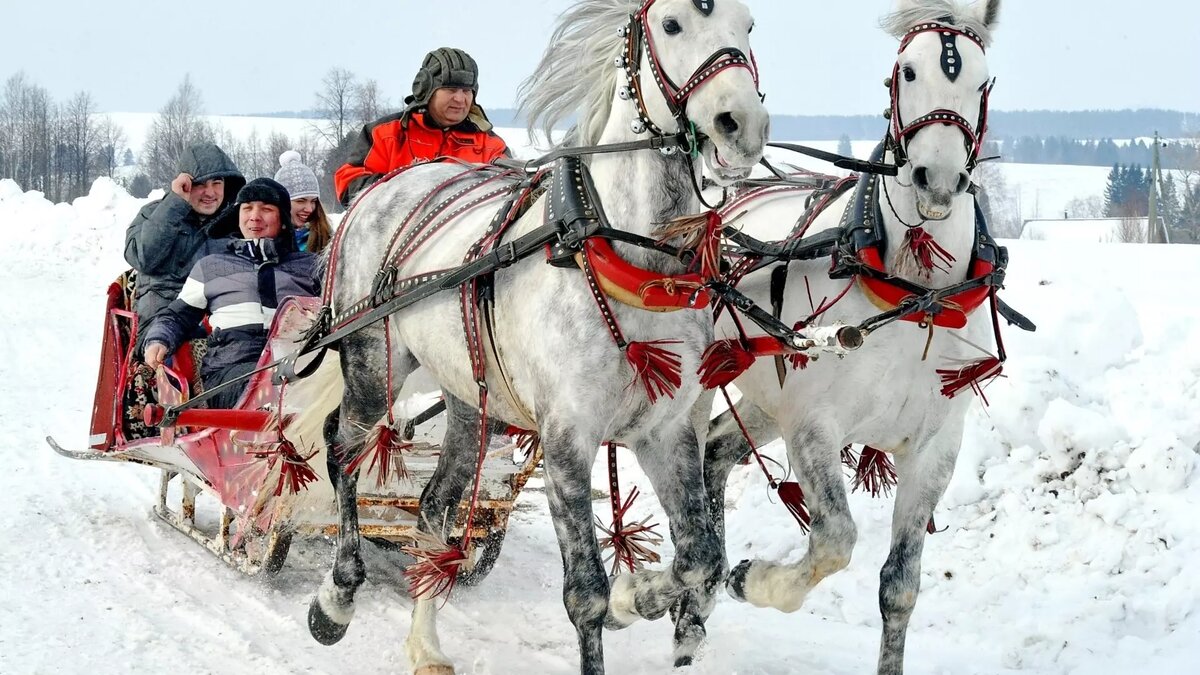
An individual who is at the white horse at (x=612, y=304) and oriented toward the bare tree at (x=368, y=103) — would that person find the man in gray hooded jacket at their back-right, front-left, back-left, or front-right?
front-left

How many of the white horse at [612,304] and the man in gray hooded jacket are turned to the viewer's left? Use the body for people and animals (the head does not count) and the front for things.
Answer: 0

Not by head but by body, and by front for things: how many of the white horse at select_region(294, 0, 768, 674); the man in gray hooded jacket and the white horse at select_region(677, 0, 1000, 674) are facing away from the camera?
0

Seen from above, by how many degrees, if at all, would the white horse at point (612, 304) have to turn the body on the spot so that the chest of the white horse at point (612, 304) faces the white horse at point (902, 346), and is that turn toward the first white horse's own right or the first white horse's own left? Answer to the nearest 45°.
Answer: approximately 90° to the first white horse's own left

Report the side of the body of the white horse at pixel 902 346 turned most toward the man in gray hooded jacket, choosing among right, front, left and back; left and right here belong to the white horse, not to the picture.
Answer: back

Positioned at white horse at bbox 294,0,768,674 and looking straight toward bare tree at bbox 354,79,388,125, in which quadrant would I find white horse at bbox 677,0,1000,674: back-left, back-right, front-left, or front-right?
front-right

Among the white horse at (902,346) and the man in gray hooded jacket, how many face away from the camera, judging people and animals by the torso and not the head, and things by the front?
0

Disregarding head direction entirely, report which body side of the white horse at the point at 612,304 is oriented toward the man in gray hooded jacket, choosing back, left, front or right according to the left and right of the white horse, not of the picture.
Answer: back

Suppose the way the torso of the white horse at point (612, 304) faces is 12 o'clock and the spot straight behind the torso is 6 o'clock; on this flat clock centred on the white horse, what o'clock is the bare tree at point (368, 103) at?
The bare tree is roughly at 7 o'clock from the white horse.

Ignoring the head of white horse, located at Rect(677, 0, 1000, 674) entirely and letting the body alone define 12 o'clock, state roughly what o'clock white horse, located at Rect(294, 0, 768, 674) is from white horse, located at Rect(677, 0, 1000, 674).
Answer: white horse, located at Rect(294, 0, 768, 674) is roughly at 3 o'clock from white horse, located at Rect(677, 0, 1000, 674).

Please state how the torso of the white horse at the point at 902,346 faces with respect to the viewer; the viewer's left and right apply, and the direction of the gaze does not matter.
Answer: facing the viewer and to the right of the viewer

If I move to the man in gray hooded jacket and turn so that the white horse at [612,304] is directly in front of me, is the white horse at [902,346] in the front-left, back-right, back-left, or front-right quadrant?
front-left

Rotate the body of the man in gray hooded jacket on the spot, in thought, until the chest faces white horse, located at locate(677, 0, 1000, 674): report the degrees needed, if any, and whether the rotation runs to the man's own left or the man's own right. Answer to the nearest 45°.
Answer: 0° — they already face it
